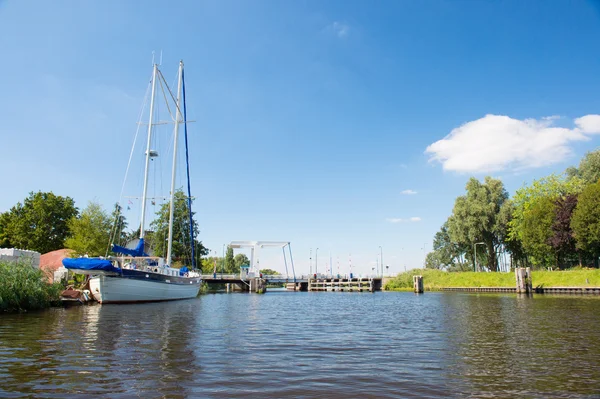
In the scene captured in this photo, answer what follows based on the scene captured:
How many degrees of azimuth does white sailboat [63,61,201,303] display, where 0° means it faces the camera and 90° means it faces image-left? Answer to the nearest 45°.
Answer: approximately 225°
